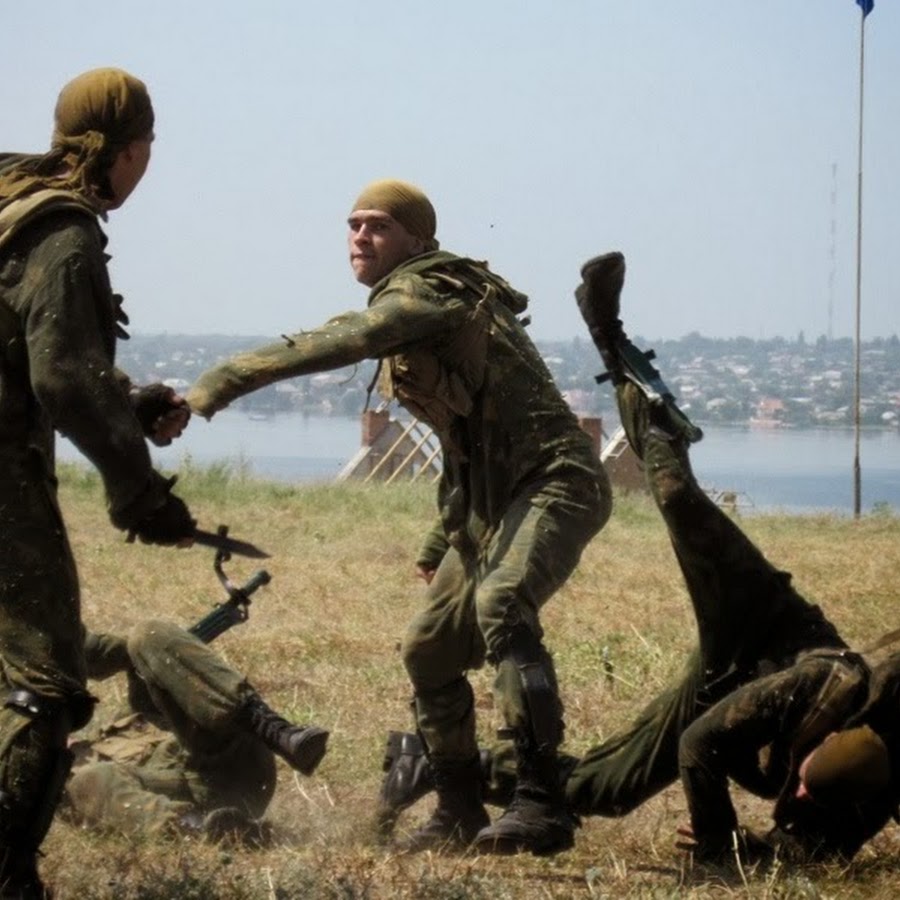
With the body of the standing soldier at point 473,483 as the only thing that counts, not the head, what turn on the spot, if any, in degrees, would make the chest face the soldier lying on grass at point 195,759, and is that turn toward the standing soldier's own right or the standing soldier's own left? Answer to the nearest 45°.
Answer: approximately 45° to the standing soldier's own right

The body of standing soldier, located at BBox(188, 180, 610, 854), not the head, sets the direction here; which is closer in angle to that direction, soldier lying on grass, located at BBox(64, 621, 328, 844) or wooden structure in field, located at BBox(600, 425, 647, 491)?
the soldier lying on grass

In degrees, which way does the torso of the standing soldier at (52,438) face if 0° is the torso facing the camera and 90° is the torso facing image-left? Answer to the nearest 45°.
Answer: approximately 225°

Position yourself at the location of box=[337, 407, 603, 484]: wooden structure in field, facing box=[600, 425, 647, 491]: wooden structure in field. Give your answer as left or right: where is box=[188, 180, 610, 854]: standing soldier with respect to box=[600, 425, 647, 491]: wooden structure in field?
right

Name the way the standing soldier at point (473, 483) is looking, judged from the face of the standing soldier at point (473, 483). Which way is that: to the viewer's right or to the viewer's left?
to the viewer's left

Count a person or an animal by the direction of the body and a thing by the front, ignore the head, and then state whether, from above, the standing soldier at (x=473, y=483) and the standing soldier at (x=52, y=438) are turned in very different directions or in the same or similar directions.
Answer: very different directions

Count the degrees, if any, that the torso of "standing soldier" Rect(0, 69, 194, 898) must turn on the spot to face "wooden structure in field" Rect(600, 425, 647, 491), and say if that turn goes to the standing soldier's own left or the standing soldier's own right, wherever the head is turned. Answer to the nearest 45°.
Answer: approximately 45° to the standing soldier's own left

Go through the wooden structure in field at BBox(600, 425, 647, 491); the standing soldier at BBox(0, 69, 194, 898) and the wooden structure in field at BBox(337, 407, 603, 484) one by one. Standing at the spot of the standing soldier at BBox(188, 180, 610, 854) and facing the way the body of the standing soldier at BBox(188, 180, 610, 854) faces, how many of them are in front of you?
1

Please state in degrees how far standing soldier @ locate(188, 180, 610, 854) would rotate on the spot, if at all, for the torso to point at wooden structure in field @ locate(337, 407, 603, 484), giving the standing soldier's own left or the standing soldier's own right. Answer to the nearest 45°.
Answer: approximately 135° to the standing soldier's own right

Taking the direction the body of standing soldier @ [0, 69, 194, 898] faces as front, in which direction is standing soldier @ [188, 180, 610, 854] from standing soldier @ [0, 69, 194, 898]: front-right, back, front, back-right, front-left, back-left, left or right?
front

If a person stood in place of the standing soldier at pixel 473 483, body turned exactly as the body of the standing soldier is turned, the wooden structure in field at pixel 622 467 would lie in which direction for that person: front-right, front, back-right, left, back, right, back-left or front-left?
back-right

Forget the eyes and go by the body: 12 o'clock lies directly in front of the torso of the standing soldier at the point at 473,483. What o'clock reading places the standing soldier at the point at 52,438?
the standing soldier at the point at 52,438 is roughly at 12 o'clock from the standing soldier at the point at 473,483.

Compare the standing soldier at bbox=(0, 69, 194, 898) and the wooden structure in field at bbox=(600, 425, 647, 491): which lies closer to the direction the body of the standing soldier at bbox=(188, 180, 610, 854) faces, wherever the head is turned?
the standing soldier
